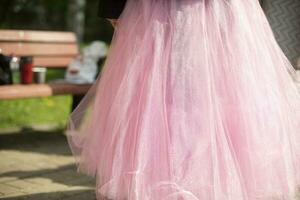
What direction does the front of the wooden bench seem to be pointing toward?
toward the camera

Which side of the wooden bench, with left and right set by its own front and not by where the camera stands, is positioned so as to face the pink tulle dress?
front
